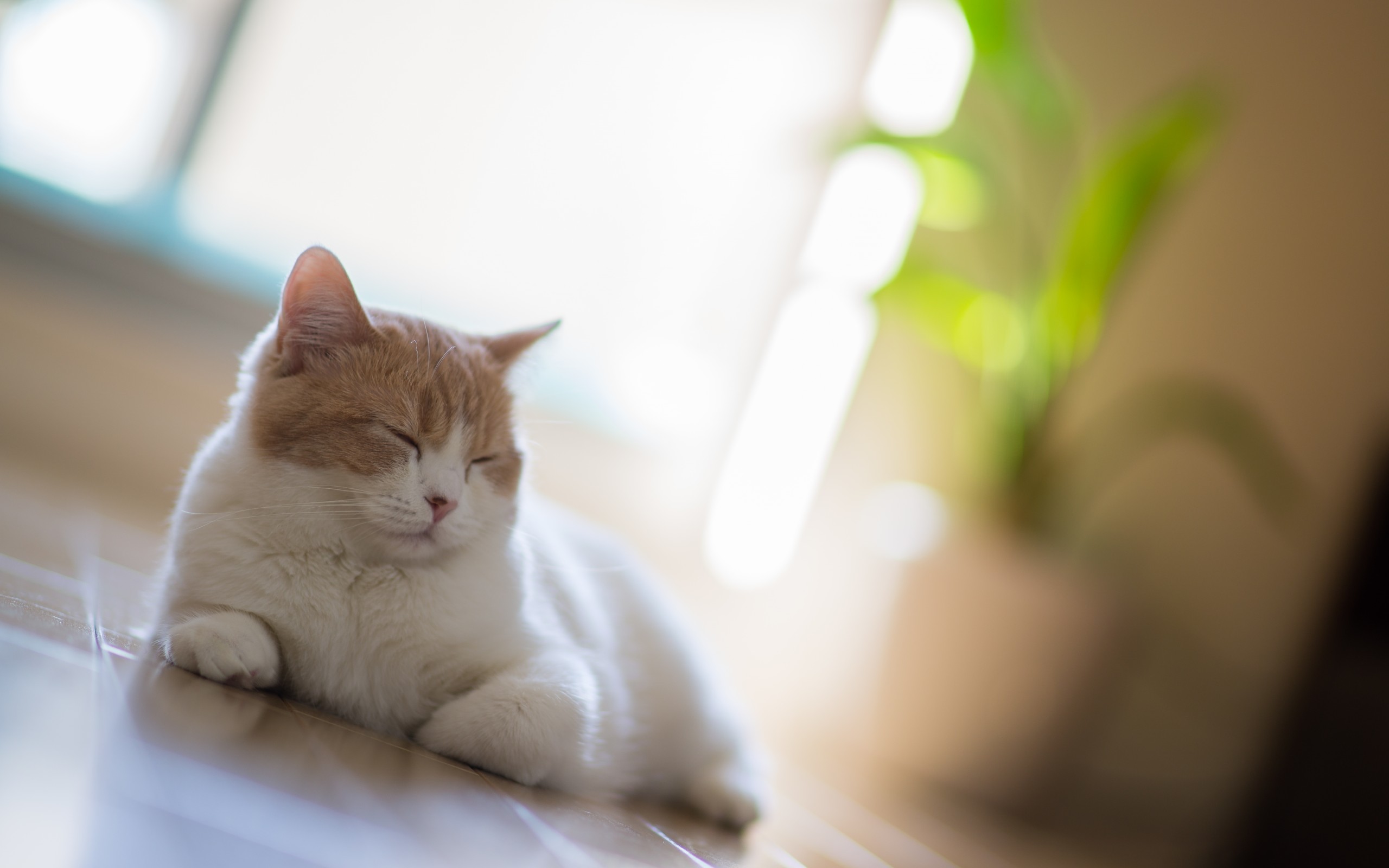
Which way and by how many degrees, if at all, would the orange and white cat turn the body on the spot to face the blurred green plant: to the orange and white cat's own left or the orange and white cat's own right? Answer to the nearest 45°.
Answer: approximately 180°

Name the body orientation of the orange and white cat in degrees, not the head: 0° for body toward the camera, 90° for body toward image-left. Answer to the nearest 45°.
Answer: approximately 45°
